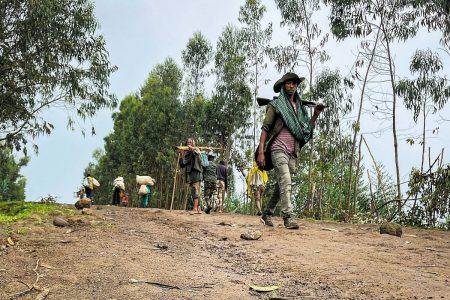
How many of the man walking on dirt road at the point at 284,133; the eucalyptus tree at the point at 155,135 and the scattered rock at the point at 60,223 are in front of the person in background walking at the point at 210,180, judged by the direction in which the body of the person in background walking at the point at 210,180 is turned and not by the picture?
1
